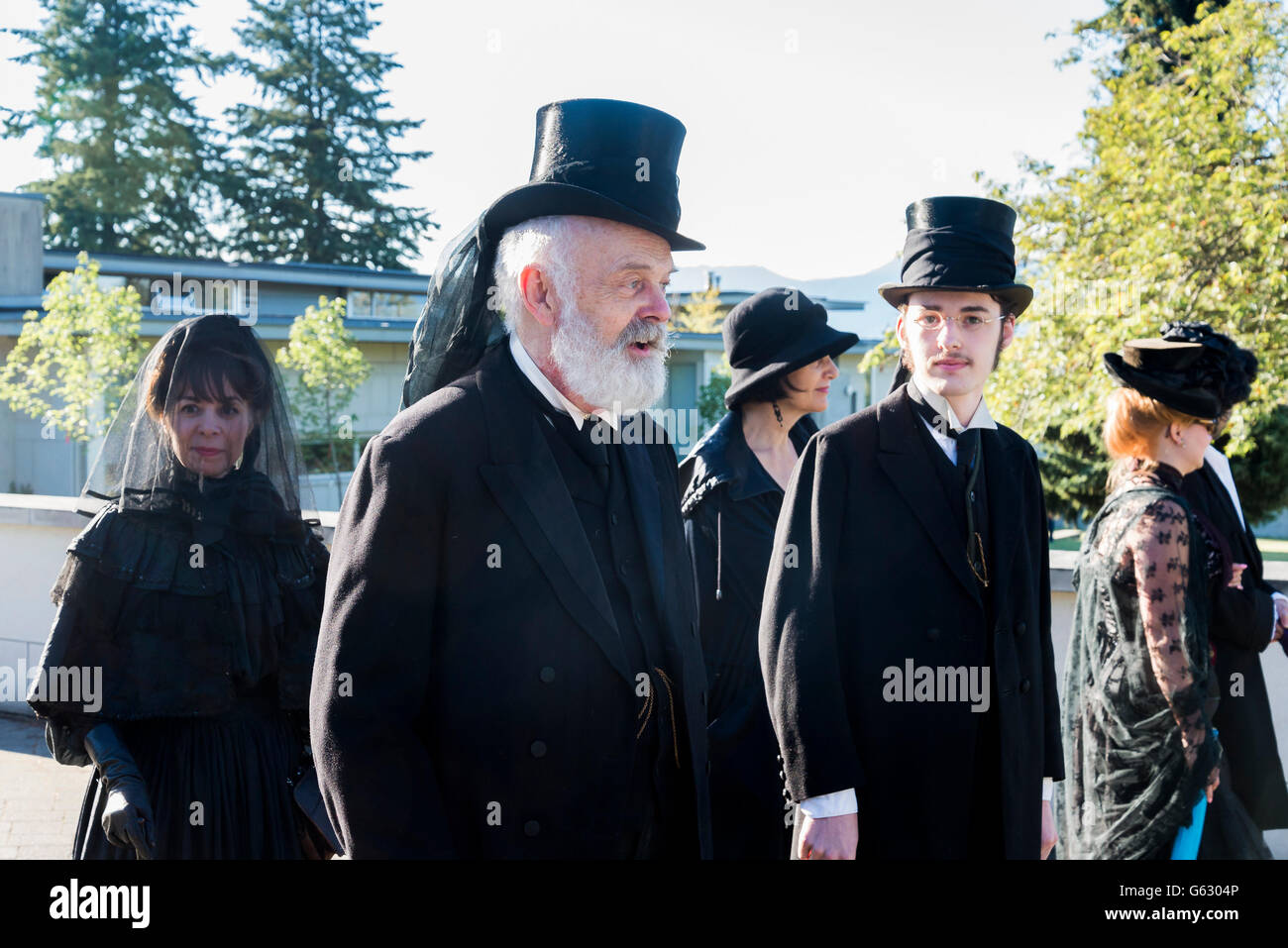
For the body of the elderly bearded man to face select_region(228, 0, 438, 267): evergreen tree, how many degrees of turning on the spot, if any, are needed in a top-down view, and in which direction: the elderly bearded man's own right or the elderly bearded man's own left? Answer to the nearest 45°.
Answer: approximately 135° to the elderly bearded man's own left

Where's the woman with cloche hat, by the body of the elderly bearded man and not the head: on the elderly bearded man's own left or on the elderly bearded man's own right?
on the elderly bearded man's own left

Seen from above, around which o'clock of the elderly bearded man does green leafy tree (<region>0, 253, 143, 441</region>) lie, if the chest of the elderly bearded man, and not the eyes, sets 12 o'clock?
The green leafy tree is roughly at 7 o'clock from the elderly bearded man.

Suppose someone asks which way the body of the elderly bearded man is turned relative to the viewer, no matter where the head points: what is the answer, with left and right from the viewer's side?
facing the viewer and to the right of the viewer

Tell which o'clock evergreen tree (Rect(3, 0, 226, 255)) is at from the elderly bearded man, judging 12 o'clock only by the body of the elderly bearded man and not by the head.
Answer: The evergreen tree is roughly at 7 o'clock from the elderly bearded man.

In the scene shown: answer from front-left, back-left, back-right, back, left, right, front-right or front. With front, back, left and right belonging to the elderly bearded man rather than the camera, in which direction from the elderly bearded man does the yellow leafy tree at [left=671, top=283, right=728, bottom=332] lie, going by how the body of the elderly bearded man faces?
back-left

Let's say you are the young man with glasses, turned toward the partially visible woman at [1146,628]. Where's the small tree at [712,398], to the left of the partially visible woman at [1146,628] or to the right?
left

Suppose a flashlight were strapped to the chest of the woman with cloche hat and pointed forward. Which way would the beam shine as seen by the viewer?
to the viewer's right

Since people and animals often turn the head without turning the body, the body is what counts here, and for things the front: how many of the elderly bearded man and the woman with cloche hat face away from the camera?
0
